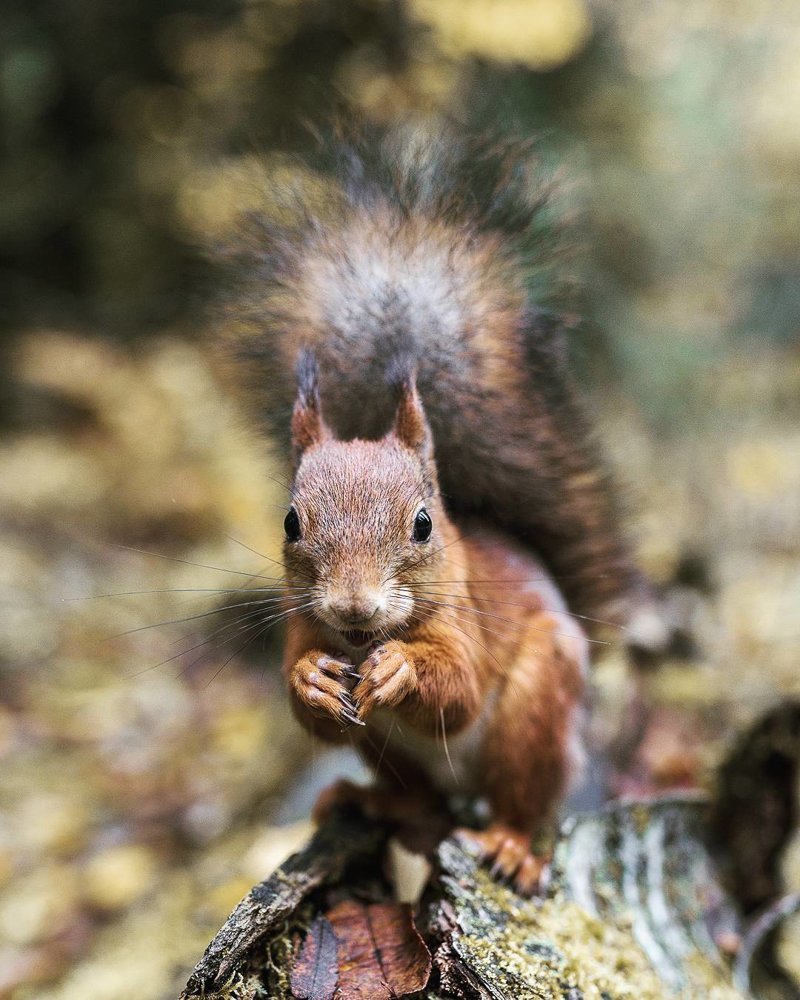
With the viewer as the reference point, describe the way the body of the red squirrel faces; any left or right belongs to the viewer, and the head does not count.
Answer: facing the viewer and to the left of the viewer
